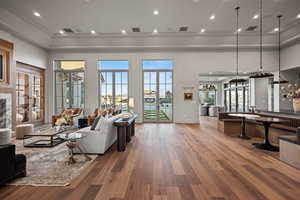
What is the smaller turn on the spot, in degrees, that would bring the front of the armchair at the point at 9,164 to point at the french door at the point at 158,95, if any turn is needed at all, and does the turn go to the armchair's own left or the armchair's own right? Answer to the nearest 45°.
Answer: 0° — it already faces it

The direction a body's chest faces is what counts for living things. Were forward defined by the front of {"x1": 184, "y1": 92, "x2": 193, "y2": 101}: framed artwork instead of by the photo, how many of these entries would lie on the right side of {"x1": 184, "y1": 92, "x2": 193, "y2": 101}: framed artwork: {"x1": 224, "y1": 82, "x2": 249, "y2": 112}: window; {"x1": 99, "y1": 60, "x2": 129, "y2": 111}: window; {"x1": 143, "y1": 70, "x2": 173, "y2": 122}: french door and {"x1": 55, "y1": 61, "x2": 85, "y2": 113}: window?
3

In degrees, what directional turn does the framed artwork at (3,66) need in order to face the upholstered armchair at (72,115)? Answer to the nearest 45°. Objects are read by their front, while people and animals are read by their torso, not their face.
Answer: approximately 45° to its left

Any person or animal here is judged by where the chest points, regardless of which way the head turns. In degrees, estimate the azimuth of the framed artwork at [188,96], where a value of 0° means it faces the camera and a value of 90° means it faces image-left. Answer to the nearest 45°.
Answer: approximately 0°

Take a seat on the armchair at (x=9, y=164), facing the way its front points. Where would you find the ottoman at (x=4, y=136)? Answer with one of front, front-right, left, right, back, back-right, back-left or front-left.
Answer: front-left

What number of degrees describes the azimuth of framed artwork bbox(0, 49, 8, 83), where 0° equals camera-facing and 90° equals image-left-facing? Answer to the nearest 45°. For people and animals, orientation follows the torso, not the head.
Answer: approximately 315°

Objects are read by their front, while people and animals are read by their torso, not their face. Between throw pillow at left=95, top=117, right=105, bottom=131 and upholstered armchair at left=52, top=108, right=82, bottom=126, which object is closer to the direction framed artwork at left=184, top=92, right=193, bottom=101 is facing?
the throw pillow

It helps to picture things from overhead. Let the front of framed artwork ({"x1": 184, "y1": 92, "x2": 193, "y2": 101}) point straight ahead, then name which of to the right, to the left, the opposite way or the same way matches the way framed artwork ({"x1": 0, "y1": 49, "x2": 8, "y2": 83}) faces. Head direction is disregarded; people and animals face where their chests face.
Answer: to the left

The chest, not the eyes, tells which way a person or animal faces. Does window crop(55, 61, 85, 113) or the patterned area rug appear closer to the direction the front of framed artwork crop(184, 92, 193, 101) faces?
the patterned area rug

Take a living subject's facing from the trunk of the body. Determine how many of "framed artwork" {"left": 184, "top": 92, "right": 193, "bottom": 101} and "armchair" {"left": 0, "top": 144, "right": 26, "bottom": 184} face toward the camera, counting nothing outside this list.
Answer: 1

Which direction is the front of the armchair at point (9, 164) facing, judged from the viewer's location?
facing away from the viewer and to the right of the viewer

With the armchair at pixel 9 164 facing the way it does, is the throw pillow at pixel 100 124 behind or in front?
in front

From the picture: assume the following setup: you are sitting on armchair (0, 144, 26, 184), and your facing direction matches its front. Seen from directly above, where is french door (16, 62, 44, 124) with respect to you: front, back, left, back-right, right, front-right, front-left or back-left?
front-left

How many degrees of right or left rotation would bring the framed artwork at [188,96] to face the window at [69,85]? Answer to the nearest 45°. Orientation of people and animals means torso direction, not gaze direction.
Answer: approximately 90° to its right

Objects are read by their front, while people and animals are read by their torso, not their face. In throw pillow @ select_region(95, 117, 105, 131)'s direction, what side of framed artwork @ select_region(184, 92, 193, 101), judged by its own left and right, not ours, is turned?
front
